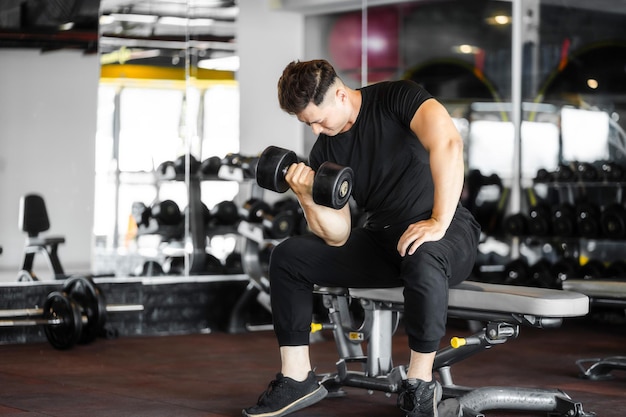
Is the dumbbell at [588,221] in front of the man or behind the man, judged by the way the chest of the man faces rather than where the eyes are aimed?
behind

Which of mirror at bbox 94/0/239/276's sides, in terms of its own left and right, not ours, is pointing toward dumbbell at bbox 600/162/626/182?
left

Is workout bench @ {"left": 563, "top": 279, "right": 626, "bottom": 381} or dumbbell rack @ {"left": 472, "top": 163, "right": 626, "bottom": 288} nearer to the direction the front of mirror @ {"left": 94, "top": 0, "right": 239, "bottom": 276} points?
the workout bench

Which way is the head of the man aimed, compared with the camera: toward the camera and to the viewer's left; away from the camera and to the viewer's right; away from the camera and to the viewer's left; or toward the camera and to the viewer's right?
toward the camera and to the viewer's left

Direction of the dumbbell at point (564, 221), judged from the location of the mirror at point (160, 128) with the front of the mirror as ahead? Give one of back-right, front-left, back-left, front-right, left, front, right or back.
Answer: left

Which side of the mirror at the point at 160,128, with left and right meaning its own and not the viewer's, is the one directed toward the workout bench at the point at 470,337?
front

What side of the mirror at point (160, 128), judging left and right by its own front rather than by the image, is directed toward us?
front

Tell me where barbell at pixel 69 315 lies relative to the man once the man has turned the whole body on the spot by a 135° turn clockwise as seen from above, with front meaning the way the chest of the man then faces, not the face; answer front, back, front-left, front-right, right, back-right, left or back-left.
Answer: front-left

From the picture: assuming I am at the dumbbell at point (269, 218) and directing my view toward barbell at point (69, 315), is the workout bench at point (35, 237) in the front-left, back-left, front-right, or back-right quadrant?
front-right

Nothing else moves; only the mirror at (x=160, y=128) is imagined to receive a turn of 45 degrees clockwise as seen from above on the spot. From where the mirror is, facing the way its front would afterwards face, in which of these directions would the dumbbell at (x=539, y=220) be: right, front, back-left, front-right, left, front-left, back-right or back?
back-left

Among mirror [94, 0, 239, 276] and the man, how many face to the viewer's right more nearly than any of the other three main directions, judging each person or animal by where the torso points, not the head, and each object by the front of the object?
0

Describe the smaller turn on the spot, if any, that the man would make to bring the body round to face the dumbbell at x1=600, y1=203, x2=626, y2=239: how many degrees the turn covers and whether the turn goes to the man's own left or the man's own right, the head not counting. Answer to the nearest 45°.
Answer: approximately 180°

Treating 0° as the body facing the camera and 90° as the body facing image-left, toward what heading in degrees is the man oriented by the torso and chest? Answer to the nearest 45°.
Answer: approximately 45°

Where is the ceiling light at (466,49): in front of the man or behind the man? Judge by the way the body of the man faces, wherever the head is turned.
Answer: behind

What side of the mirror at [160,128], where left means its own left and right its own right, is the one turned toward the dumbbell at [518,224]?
left

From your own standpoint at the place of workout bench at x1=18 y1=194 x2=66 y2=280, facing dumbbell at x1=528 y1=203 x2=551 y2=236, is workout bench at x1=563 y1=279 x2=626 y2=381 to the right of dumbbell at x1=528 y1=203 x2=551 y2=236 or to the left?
right
